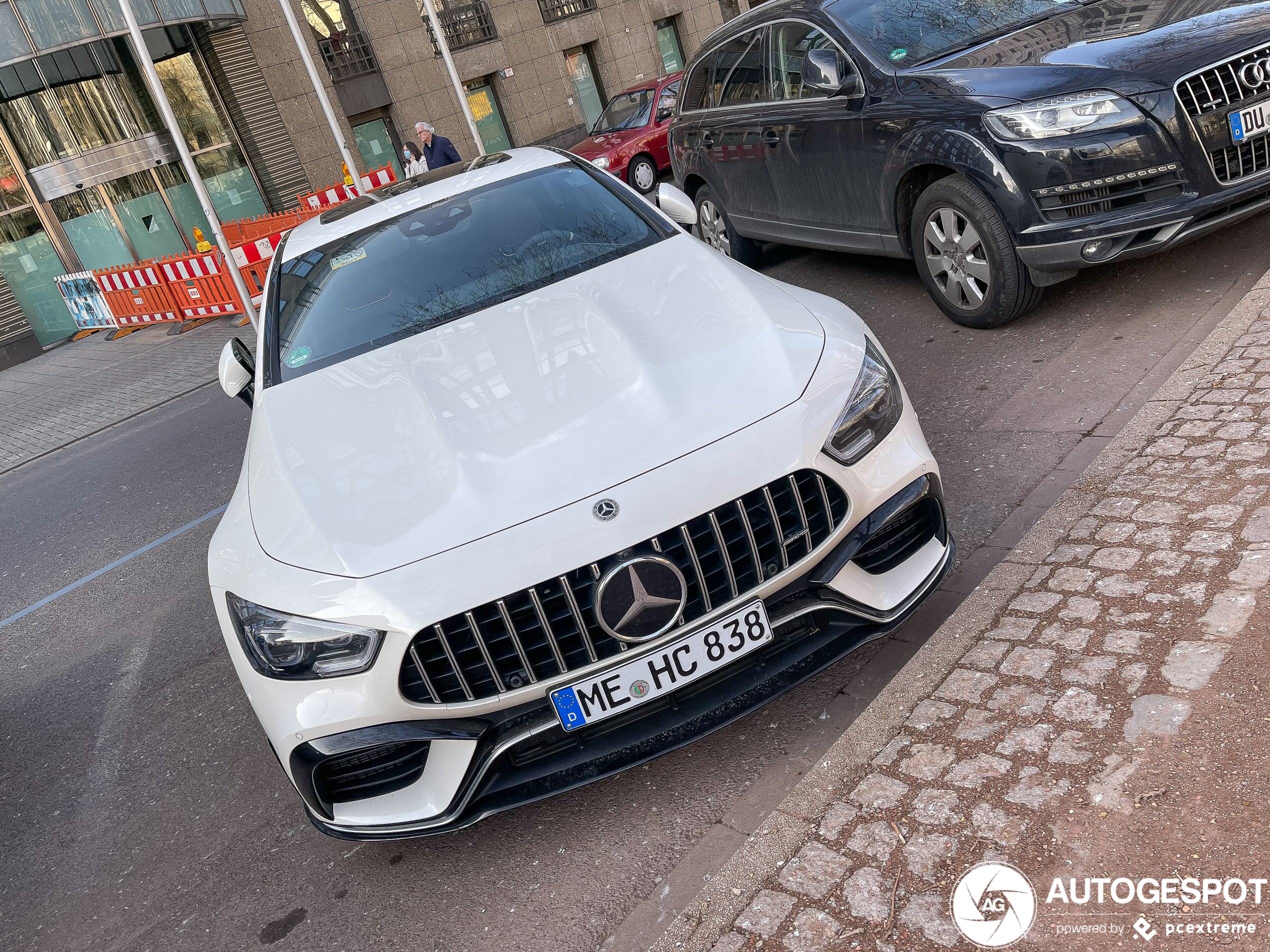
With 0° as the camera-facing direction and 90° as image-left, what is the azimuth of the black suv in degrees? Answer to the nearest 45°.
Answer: approximately 315°

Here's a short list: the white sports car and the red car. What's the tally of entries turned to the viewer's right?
0

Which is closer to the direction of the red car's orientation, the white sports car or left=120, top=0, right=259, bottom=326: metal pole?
the metal pole

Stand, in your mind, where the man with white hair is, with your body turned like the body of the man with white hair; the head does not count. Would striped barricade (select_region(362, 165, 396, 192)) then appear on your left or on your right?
on your right

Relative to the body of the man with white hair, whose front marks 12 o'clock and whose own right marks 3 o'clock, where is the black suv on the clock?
The black suv is roughly at 10 o'clock from the man with white hair.

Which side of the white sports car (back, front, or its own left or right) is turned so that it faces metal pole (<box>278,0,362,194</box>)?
back

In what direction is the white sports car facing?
toward the camera

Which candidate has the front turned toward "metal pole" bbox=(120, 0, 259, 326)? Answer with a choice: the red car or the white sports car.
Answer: the red car

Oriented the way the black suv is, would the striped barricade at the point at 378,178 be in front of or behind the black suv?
behind
